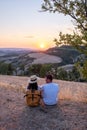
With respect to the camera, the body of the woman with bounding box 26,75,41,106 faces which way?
away from the camera

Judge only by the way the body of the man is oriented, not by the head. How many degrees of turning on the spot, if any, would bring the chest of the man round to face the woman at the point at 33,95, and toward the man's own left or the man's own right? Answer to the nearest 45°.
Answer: approximately 90° to the man's own left

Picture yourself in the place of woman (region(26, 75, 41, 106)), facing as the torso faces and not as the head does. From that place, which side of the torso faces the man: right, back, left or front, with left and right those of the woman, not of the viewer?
right

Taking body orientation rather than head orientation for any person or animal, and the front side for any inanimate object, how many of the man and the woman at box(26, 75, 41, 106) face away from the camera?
2

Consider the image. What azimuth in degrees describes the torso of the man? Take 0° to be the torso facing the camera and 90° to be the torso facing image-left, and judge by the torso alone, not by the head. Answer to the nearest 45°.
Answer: approximately 180°
